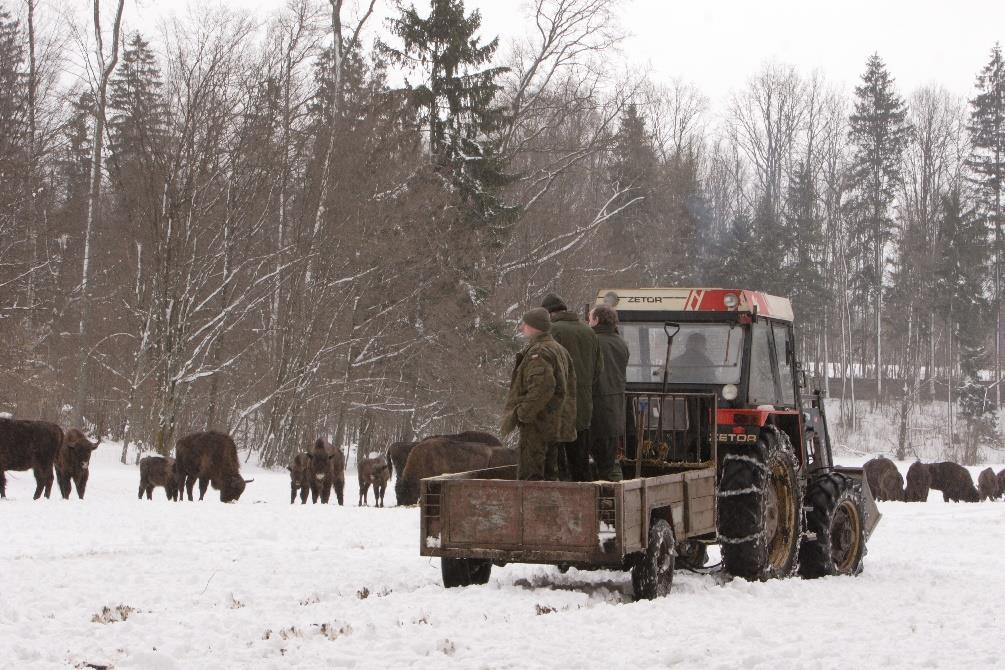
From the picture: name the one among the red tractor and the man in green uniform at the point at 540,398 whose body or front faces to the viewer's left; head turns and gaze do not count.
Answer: the man in green uniform

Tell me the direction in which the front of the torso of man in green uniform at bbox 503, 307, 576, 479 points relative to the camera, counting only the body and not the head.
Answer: to the viewer's left

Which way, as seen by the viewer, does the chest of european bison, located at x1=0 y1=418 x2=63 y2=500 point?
to the viewer's left

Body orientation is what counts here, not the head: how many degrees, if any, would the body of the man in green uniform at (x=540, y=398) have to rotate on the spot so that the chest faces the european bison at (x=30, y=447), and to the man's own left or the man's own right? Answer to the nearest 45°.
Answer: approximately 45° to the man's own right

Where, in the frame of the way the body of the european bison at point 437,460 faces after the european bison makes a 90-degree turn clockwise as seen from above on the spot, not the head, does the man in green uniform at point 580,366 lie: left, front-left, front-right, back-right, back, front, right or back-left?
back

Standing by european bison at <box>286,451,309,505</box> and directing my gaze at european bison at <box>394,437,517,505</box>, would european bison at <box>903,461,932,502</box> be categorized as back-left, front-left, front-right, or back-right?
front-left

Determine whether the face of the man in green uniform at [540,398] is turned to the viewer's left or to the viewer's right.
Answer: to the viewer's left

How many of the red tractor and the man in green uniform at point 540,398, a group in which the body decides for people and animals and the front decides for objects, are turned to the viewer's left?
1

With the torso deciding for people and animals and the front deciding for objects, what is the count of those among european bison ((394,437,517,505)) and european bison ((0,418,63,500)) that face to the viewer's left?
2

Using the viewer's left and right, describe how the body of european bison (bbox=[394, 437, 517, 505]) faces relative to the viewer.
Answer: facing to the left of the viewer

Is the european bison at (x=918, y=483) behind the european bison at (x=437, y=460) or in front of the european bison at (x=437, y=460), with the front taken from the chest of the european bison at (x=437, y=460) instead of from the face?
behind

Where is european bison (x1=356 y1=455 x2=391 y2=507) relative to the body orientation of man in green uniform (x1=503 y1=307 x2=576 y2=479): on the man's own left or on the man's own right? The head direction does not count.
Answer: on the man's own right

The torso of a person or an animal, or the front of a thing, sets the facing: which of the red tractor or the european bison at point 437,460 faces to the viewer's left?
the european bison

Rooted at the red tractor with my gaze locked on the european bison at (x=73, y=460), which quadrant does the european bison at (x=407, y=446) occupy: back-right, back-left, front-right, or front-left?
front-right

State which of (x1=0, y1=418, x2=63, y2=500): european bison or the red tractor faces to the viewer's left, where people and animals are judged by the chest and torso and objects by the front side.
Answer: the european bison
